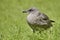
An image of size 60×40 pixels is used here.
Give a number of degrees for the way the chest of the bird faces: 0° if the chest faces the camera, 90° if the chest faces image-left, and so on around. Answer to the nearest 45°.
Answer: approximately 90°
